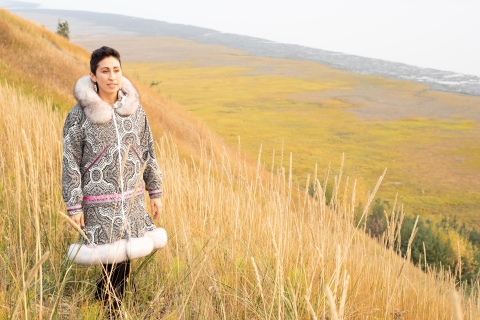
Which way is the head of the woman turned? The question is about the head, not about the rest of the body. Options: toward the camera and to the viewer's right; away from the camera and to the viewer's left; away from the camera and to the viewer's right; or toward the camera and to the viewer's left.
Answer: toward the camera and to the viewer's right

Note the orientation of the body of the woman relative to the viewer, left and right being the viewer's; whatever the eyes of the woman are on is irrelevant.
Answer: facing the viewer and to the right of the viewer
